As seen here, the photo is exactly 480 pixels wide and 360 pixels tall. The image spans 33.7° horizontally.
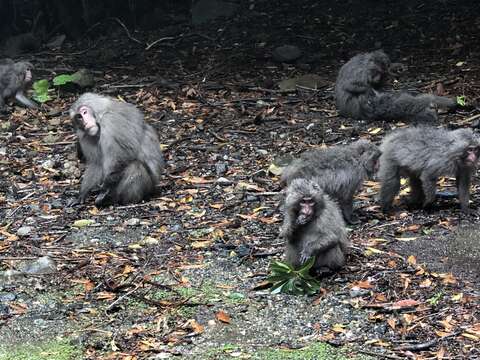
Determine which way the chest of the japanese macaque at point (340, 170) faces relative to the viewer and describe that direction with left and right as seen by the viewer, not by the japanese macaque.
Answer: facing to the right of the viewer

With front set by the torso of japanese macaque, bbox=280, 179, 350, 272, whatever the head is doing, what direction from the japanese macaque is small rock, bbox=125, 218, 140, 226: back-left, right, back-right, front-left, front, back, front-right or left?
right

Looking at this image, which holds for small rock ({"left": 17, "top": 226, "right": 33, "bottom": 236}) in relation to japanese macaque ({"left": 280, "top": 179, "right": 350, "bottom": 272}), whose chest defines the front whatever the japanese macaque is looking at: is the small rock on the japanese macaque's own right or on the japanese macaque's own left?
on the japanese macaque's own right

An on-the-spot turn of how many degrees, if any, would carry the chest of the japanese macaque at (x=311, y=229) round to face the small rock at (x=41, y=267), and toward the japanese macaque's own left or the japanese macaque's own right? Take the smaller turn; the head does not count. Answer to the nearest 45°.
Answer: approximately 45° to the japanese macaque's own right

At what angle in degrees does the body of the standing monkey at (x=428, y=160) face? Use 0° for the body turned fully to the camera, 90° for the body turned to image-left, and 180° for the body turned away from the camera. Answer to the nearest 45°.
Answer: approximately 270°

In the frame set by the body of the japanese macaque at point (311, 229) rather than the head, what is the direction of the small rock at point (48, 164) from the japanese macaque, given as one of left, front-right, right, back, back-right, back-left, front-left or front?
right

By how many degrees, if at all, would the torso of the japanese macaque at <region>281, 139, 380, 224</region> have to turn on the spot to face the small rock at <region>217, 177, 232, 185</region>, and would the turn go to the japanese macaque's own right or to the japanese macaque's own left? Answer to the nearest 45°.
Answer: approximately 135° to the japanese macaque's own left

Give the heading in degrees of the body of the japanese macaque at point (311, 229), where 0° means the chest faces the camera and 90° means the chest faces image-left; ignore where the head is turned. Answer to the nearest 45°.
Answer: approximately 45°
